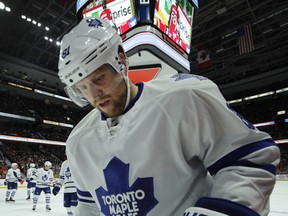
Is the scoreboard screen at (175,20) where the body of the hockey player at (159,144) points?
no

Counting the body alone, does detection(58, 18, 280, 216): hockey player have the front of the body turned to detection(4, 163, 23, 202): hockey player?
no

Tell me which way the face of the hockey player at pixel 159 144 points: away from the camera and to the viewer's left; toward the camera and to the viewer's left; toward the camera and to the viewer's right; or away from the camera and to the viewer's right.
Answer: toward the camera and to the viewer's left

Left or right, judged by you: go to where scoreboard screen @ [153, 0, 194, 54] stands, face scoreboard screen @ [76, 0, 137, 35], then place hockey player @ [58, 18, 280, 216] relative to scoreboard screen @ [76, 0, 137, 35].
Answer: left

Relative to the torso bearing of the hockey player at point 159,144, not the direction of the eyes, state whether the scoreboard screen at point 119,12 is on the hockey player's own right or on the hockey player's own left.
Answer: on the hockey player's own right

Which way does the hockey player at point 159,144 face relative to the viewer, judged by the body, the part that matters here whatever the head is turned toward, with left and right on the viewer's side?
facing the viewer and to the left of the viewer

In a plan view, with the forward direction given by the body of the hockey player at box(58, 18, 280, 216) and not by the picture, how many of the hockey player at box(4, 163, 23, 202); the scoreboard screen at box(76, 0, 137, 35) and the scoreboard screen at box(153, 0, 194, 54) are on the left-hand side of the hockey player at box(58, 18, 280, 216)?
0
